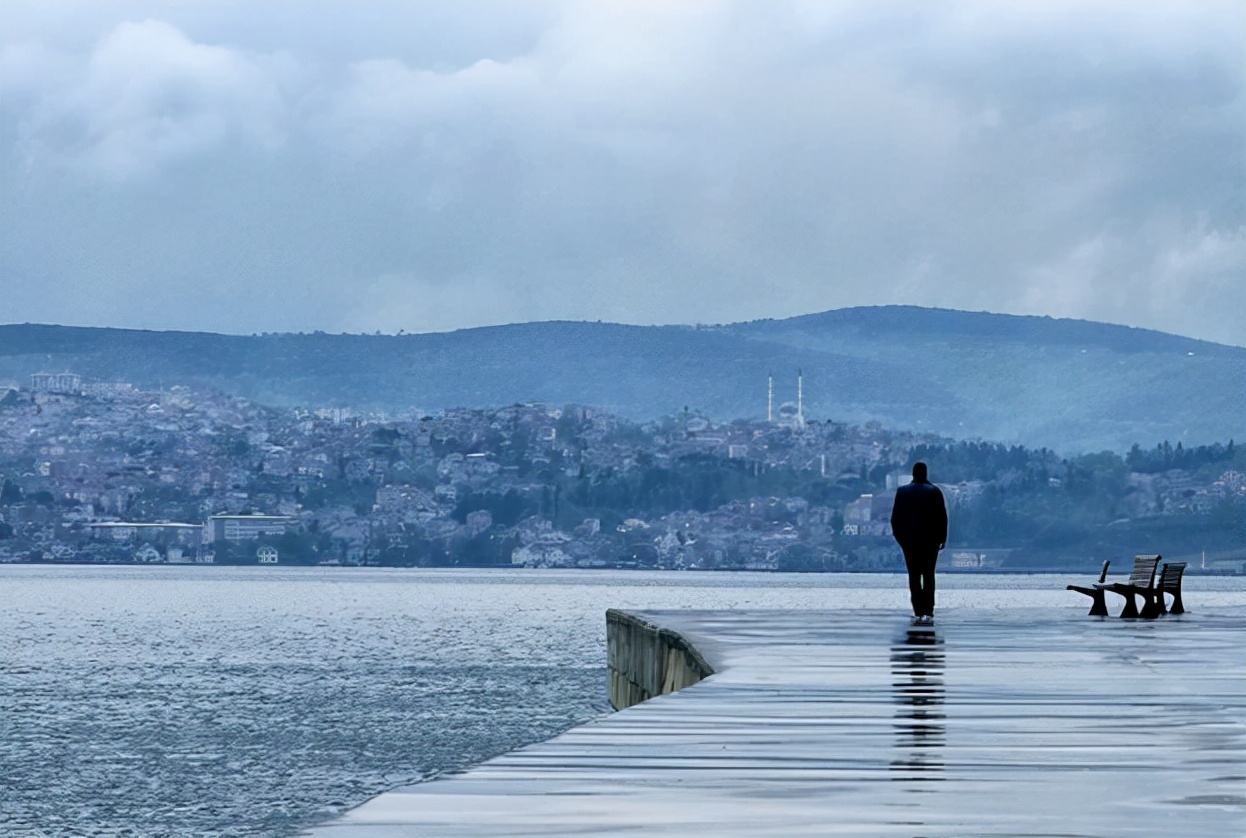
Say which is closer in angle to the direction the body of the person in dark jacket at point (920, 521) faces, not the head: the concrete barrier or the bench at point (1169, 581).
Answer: the bench

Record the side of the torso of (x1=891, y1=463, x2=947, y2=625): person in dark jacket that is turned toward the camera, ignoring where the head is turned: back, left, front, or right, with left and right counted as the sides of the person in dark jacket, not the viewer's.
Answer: back

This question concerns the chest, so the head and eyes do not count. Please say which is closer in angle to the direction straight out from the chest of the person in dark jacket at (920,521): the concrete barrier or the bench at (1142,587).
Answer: the bench

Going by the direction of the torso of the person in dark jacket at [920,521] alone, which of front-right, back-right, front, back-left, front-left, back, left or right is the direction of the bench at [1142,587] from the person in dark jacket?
front-right

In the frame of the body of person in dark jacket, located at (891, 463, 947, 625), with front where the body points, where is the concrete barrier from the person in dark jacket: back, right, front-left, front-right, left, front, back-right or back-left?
left

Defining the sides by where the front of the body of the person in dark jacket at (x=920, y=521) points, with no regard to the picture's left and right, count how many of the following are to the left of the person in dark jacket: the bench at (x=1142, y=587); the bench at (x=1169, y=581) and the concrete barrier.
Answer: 1
